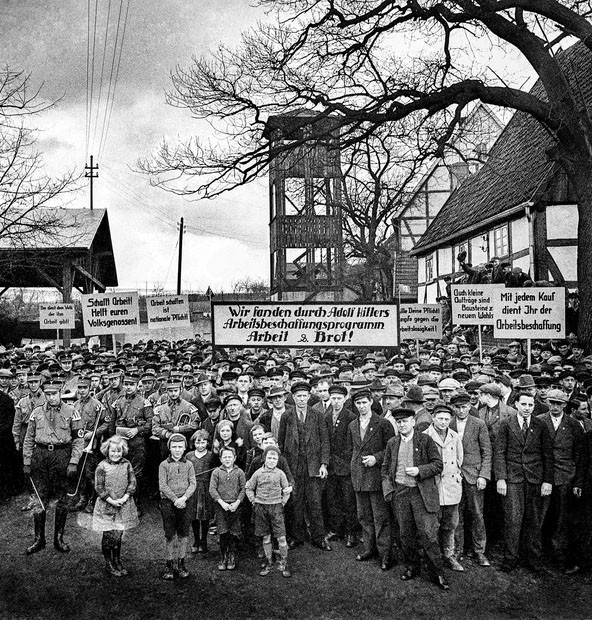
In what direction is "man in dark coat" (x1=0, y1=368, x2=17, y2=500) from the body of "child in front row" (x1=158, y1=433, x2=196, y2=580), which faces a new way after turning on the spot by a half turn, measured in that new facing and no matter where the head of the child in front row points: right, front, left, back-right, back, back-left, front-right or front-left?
front-left

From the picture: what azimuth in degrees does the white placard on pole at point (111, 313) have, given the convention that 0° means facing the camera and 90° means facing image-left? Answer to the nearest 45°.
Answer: approximately 0°

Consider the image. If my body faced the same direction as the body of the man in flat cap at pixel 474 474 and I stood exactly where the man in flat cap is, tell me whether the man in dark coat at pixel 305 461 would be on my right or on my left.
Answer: on my right
